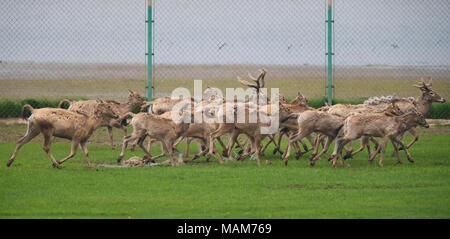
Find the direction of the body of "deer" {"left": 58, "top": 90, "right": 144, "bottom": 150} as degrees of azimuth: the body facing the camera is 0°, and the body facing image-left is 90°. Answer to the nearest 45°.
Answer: approximately 270°

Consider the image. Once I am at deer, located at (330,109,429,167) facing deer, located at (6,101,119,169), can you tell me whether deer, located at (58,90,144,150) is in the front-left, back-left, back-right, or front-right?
front-right

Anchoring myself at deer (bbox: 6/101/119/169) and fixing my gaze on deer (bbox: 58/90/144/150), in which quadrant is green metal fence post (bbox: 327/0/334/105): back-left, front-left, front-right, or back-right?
front-right

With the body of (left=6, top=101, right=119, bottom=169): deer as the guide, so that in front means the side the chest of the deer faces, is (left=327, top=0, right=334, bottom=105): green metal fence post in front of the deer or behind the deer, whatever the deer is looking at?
in front

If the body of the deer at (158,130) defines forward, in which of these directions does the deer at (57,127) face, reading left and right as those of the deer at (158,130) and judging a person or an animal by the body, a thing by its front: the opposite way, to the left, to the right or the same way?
the same way

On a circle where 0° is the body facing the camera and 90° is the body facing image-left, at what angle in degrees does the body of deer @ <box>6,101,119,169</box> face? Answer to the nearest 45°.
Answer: approximately 270°

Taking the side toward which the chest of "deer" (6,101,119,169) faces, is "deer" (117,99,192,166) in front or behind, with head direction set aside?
in front

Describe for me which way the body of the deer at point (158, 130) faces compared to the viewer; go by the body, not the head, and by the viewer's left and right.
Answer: facing to the right of the viewer

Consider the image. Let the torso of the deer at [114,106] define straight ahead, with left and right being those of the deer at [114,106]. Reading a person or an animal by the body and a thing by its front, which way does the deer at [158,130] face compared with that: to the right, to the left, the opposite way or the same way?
the same way

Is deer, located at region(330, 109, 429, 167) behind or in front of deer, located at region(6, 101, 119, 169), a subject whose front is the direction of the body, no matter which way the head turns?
in front

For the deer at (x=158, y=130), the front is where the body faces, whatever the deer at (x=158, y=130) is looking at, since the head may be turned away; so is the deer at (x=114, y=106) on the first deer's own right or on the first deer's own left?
on the first deer's own left

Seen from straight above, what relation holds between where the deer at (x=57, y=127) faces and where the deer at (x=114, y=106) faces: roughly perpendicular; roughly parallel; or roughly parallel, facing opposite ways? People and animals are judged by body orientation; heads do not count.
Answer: roughly parallel

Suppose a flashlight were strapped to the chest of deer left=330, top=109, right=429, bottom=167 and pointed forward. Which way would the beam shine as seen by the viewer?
to the viewer's right
